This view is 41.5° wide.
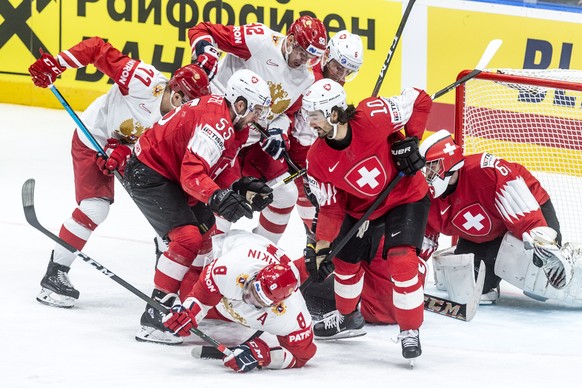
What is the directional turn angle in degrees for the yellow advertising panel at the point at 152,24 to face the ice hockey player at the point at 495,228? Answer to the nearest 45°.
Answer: approximately 45° to its left

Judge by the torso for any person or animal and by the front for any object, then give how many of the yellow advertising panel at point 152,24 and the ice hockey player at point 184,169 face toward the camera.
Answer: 1

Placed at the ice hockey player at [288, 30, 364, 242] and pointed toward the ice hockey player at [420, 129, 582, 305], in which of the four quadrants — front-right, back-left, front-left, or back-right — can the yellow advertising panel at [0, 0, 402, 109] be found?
back-left

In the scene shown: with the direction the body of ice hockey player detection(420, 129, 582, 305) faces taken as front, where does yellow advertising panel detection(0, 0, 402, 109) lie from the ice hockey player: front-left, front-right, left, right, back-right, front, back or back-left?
right

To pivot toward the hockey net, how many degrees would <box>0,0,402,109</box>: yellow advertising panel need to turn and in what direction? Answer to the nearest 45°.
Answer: approximately 45° to its left

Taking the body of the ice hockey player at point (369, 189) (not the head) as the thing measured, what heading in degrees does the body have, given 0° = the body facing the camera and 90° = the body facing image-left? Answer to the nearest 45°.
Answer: approximately 45°

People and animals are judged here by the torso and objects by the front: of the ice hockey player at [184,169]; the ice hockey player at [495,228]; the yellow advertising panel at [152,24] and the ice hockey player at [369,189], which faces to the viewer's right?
the ice hockey player at [184,169]

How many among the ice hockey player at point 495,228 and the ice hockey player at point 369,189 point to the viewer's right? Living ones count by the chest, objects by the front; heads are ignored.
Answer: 0

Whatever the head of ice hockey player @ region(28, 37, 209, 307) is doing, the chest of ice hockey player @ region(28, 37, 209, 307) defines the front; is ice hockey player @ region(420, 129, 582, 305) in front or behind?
in front

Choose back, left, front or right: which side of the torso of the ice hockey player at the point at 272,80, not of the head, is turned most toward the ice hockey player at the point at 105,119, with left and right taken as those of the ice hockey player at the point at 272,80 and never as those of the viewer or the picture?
right

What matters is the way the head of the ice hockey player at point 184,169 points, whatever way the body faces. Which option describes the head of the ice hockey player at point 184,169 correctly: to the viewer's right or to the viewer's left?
to the viewer's right
